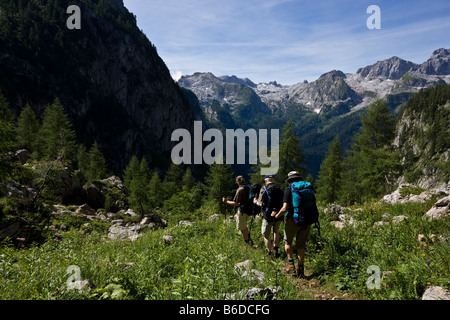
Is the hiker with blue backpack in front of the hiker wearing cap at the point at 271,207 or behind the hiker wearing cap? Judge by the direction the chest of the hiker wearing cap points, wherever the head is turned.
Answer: behind

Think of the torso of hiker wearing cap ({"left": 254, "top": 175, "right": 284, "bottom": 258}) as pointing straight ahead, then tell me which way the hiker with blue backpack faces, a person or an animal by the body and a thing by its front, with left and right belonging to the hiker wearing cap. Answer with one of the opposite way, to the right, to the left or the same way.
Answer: the same way

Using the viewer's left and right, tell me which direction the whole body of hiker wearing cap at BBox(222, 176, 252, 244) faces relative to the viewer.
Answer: facing to the left of the viewer

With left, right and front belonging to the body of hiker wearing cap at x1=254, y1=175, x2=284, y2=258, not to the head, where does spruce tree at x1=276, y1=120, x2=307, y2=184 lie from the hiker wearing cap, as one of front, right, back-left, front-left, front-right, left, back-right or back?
front-right

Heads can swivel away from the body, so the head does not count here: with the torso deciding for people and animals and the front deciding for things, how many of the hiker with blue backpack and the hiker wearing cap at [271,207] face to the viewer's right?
0

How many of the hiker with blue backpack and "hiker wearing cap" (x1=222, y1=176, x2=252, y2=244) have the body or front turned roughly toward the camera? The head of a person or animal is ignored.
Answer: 0

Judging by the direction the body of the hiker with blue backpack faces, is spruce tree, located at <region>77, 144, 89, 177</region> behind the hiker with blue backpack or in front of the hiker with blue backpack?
in front

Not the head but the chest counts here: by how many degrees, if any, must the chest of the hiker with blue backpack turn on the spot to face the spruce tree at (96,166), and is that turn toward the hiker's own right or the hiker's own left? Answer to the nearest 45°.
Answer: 0° — they already face it

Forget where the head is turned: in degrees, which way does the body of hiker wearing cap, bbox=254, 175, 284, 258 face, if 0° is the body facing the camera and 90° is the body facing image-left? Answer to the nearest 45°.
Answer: approximately 135°

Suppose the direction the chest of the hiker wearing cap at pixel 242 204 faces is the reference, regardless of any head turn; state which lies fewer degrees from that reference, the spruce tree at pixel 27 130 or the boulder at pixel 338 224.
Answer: the spruce tree

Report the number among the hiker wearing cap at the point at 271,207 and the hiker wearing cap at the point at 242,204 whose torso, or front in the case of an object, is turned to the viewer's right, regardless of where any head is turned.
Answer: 0

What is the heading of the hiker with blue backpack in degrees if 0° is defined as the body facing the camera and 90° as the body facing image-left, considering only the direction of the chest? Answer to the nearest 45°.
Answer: approximately 135°

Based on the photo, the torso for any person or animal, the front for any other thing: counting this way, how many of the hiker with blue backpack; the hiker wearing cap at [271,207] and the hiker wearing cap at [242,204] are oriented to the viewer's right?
0
